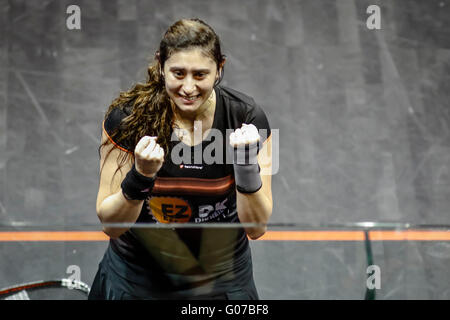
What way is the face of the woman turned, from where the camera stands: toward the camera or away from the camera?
toward the camera

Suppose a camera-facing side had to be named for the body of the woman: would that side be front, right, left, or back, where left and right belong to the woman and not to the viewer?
front
